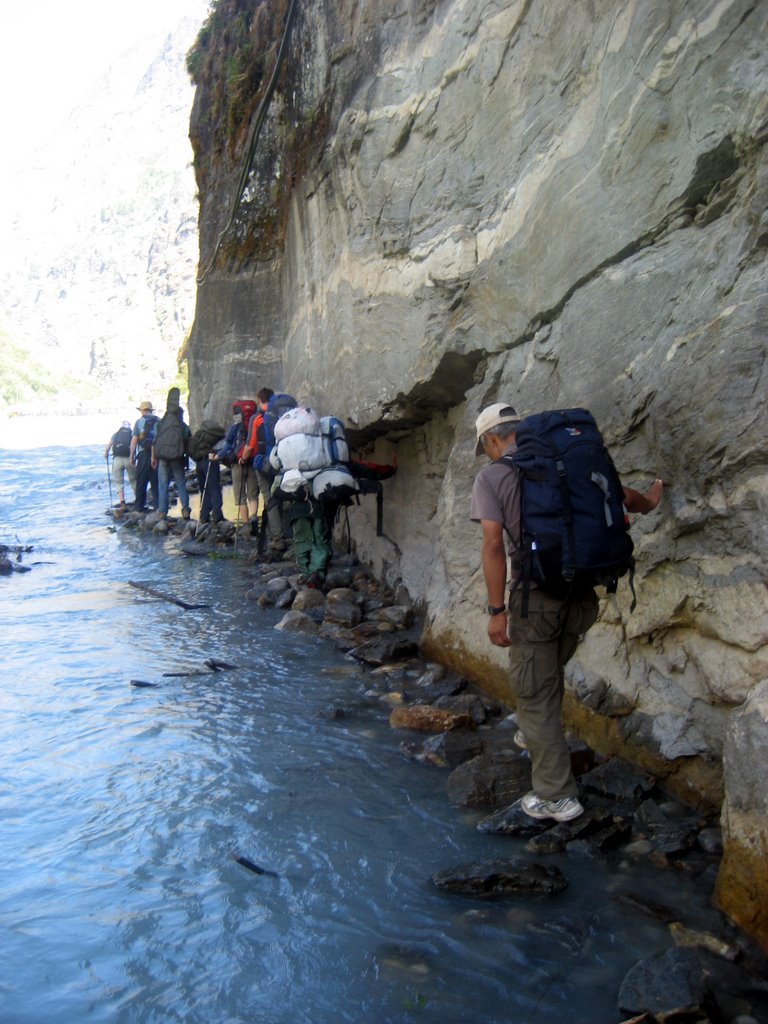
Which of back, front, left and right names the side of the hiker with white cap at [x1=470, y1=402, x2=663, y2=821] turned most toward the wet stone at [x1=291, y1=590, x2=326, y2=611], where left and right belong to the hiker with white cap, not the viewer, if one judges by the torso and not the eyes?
front

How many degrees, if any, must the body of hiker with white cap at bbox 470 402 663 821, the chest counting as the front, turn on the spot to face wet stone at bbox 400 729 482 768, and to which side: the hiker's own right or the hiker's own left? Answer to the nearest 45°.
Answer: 0° — they already face it

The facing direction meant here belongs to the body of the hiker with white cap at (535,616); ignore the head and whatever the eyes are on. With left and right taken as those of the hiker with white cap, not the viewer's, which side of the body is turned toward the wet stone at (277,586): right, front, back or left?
front

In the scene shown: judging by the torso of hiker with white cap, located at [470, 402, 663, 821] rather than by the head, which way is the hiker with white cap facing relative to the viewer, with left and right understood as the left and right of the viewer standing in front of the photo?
facing away from the viewer and to the left of the viewer

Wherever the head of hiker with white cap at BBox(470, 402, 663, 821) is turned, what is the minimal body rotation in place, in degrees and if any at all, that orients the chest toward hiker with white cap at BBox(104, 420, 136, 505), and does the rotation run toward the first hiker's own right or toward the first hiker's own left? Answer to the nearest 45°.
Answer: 0° — they already face them

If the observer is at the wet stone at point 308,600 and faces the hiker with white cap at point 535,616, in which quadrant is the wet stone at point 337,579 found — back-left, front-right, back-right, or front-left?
back-left

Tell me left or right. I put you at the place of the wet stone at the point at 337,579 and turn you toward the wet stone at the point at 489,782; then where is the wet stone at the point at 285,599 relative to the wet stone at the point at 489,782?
right
